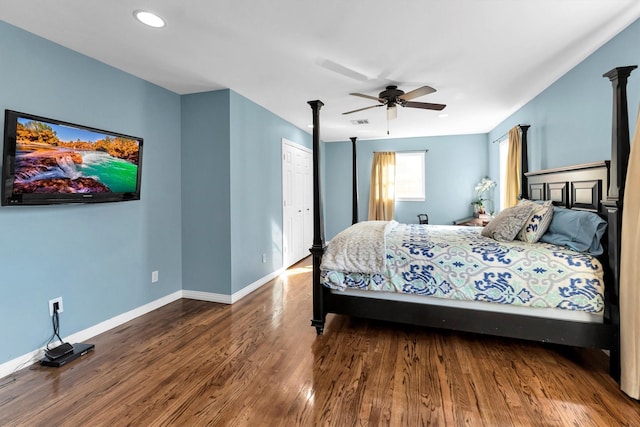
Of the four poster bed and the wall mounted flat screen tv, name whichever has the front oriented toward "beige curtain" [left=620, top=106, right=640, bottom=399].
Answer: the wall mounted flat screen tv

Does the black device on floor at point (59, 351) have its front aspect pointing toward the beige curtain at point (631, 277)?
yes

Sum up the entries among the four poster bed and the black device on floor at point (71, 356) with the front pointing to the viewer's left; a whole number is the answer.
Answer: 1

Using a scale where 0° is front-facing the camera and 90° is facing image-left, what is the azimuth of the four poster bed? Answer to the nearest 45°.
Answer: approximately 90°

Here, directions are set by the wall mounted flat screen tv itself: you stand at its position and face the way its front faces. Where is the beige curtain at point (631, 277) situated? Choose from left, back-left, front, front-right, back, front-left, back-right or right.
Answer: front

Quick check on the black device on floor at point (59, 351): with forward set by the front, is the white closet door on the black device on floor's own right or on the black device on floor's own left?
on the black device on floor's own left

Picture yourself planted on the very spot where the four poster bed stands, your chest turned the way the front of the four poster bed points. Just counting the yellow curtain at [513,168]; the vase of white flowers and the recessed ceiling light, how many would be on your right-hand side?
2

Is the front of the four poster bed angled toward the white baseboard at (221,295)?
yes

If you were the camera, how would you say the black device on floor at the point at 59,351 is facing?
facing the viewer and to the right of the viewer

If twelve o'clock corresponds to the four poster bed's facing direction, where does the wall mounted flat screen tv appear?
The wall mounted flat screen tv is roughly at 11 o'clock from the four poster bed.

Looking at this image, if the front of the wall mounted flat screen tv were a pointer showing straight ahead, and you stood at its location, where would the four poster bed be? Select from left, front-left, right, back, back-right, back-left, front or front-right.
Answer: front

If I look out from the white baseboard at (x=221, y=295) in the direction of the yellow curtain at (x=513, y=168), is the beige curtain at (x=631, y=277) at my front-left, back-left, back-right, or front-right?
front-right

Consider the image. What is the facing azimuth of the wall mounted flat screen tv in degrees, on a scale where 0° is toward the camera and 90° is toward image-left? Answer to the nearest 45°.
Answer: approximately 315°

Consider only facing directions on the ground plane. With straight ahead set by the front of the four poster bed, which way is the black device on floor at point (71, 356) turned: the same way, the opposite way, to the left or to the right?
the opposite way
